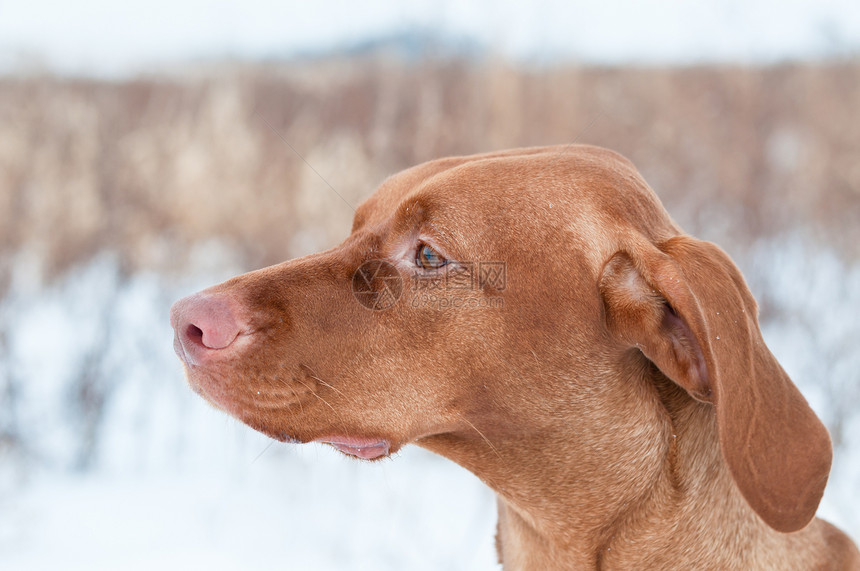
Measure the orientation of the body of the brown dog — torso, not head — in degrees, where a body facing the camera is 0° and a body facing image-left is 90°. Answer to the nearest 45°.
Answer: approximately 90°
